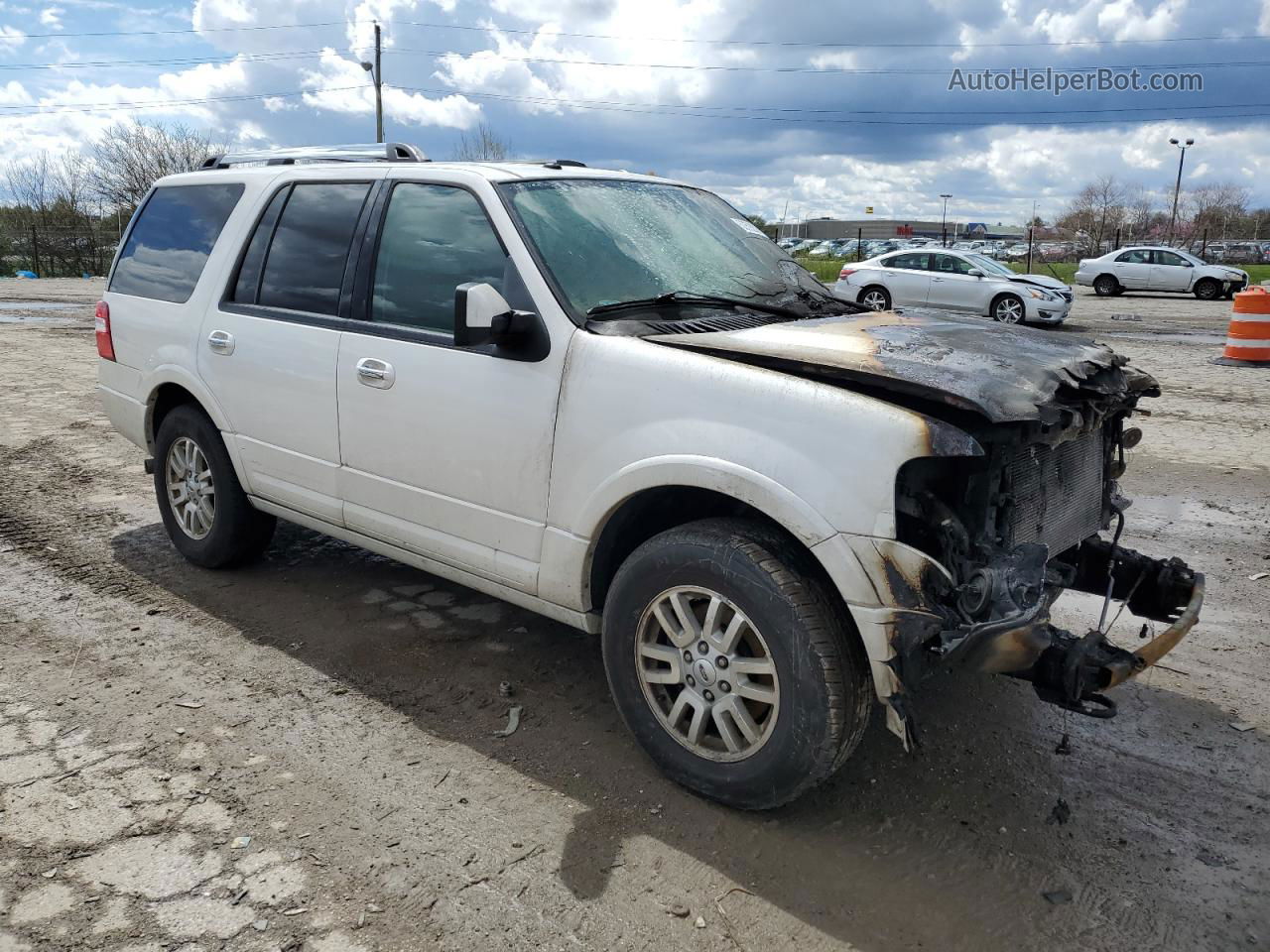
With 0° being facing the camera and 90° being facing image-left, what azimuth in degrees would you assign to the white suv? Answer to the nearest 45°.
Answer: approximately 315°

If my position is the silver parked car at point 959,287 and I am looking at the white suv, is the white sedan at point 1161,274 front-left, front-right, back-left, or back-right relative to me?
back-left

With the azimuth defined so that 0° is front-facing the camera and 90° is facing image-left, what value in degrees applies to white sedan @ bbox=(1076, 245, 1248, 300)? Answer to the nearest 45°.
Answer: approximately 270°

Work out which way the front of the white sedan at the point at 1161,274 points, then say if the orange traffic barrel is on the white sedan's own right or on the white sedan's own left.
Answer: on the white sedan's own right

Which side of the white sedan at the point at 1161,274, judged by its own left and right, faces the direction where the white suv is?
right

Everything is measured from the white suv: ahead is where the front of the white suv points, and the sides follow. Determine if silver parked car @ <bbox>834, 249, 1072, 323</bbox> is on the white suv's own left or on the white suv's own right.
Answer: on the white suv's own left

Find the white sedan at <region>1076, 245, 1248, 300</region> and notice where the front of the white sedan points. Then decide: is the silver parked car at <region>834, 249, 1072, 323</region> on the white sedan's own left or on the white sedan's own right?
on the white sedan's own right

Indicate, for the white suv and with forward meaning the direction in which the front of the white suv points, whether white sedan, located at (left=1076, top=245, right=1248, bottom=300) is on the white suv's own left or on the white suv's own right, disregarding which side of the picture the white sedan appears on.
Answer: on the white suv's own left

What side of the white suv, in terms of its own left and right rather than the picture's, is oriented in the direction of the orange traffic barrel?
left

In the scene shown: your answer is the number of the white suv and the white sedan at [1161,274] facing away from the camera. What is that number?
0
